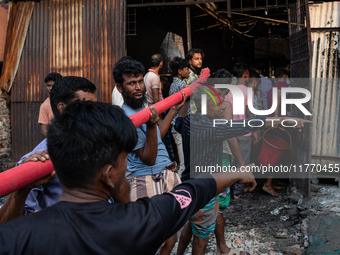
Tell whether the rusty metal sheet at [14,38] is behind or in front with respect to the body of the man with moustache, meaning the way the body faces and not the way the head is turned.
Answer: behind

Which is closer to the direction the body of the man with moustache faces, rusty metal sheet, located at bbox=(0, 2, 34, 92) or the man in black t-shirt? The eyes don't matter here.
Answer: the man in black t-shirt

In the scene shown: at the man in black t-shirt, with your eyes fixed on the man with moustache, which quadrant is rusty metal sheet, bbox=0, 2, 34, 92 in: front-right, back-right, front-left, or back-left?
front-left

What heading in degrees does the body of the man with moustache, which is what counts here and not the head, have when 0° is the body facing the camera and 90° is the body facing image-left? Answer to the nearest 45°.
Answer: approximately 315°

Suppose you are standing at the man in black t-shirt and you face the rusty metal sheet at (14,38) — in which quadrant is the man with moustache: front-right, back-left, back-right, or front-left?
front-right

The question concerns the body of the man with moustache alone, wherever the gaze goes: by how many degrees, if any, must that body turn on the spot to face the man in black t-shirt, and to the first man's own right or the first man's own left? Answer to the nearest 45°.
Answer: approximately 45° to the first man's own right
